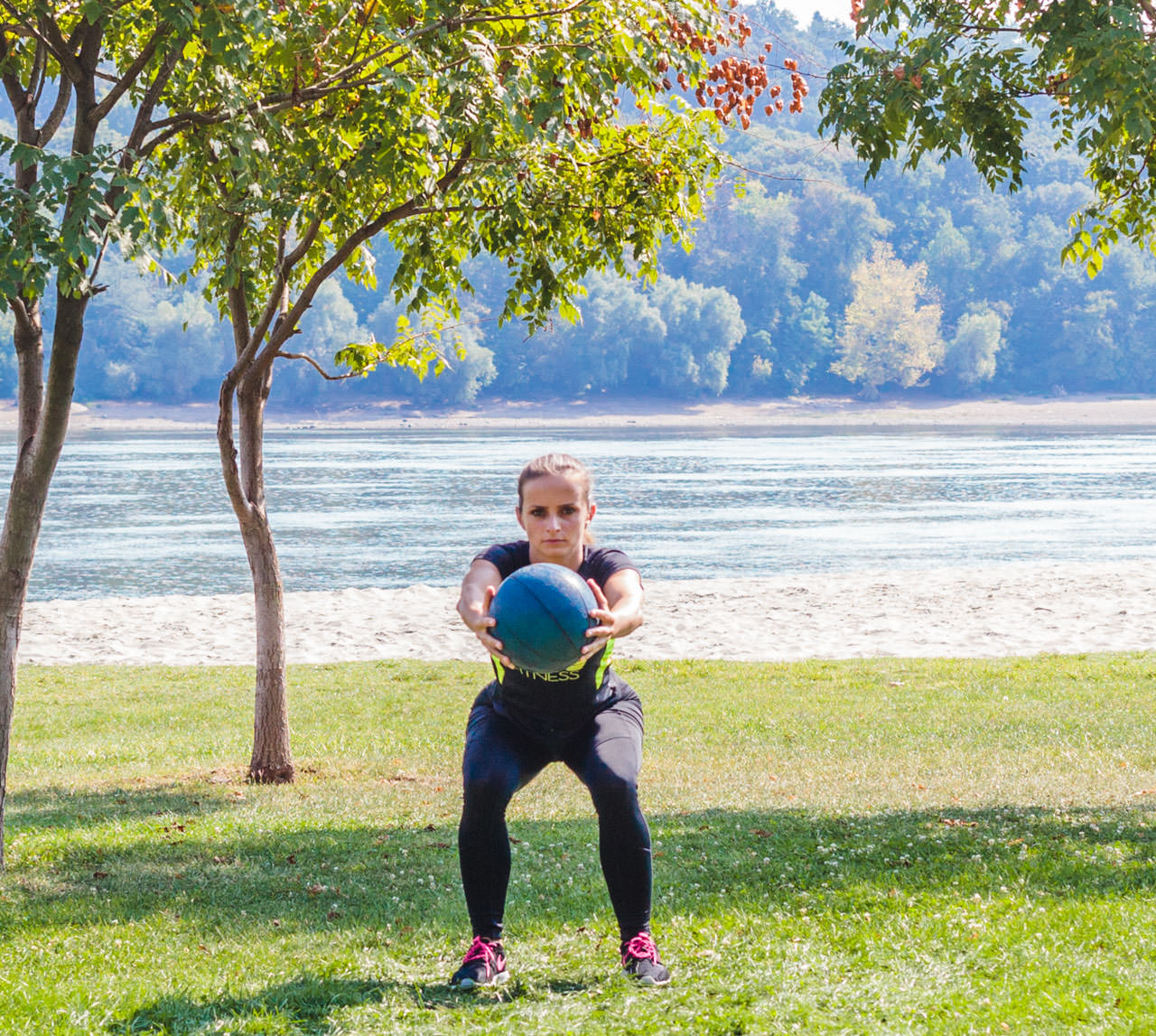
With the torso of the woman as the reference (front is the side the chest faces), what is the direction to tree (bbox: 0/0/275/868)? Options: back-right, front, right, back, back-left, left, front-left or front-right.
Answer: back-right

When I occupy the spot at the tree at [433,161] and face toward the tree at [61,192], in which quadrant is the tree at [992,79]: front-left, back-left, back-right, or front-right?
back-left

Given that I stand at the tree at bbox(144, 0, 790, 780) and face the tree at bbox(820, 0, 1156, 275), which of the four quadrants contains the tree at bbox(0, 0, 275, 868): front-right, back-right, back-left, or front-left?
back-right

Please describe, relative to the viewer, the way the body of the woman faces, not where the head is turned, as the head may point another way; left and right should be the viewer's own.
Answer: facing the viewer

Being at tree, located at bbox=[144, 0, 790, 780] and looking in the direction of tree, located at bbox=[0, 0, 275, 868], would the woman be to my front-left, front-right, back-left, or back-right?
front-left

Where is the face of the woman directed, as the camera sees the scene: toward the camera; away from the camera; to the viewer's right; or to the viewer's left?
toward the camera

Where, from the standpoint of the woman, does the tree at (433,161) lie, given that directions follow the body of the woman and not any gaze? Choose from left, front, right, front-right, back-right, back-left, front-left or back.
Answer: back

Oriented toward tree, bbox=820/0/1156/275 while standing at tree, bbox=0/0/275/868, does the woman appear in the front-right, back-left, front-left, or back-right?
front-right
